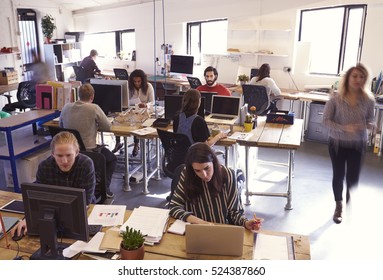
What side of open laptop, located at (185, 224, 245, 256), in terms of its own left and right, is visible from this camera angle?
back

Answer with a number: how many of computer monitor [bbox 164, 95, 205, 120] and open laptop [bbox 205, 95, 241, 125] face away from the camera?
0

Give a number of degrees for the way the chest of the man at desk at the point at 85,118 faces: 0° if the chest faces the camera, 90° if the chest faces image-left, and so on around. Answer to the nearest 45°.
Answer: approximately 225°

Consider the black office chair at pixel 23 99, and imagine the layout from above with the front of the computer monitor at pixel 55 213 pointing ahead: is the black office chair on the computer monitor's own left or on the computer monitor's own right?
on the computer monitor's own left

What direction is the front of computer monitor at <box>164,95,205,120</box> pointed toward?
toward the camera

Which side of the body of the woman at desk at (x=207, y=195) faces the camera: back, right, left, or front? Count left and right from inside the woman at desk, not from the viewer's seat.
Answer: front

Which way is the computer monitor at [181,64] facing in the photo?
toward the camera

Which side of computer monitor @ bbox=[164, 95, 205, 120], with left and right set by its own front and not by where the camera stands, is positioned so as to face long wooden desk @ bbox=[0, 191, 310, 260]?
front

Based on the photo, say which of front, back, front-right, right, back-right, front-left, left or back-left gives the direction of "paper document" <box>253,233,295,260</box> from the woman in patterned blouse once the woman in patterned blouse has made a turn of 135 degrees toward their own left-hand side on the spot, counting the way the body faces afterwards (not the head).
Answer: back-right
